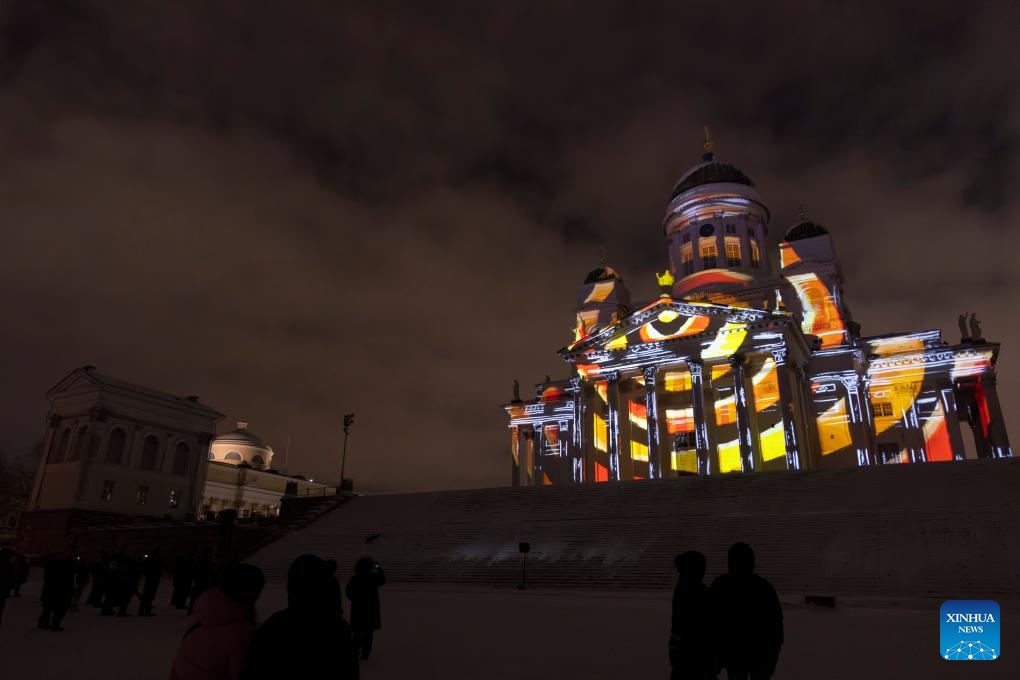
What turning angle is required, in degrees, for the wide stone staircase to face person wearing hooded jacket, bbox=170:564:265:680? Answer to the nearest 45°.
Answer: approximately 45° to its left

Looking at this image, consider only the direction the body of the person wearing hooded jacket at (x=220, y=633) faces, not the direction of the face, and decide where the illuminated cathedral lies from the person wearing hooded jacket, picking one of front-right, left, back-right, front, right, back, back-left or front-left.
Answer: front

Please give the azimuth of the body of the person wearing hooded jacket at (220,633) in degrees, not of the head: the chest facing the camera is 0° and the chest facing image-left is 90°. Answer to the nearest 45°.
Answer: approximately 225°

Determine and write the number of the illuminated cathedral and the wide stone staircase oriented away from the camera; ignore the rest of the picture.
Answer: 0

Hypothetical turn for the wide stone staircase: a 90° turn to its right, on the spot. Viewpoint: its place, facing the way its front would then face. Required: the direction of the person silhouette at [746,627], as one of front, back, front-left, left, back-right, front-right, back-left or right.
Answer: back-left

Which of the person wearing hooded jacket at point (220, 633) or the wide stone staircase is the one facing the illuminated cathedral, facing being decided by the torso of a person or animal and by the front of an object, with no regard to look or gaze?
the person wearing hooded jacket

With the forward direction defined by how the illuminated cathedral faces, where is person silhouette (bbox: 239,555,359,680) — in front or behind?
in front

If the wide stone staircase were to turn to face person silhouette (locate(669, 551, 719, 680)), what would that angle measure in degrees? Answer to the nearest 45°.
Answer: approximately 45° to its left

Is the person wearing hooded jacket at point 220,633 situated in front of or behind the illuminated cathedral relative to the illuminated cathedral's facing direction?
in front

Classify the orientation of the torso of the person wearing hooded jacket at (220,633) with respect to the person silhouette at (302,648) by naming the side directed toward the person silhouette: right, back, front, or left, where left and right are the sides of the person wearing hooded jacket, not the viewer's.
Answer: right

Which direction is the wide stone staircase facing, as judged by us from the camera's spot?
facing the viewer and to the left of the viewer
